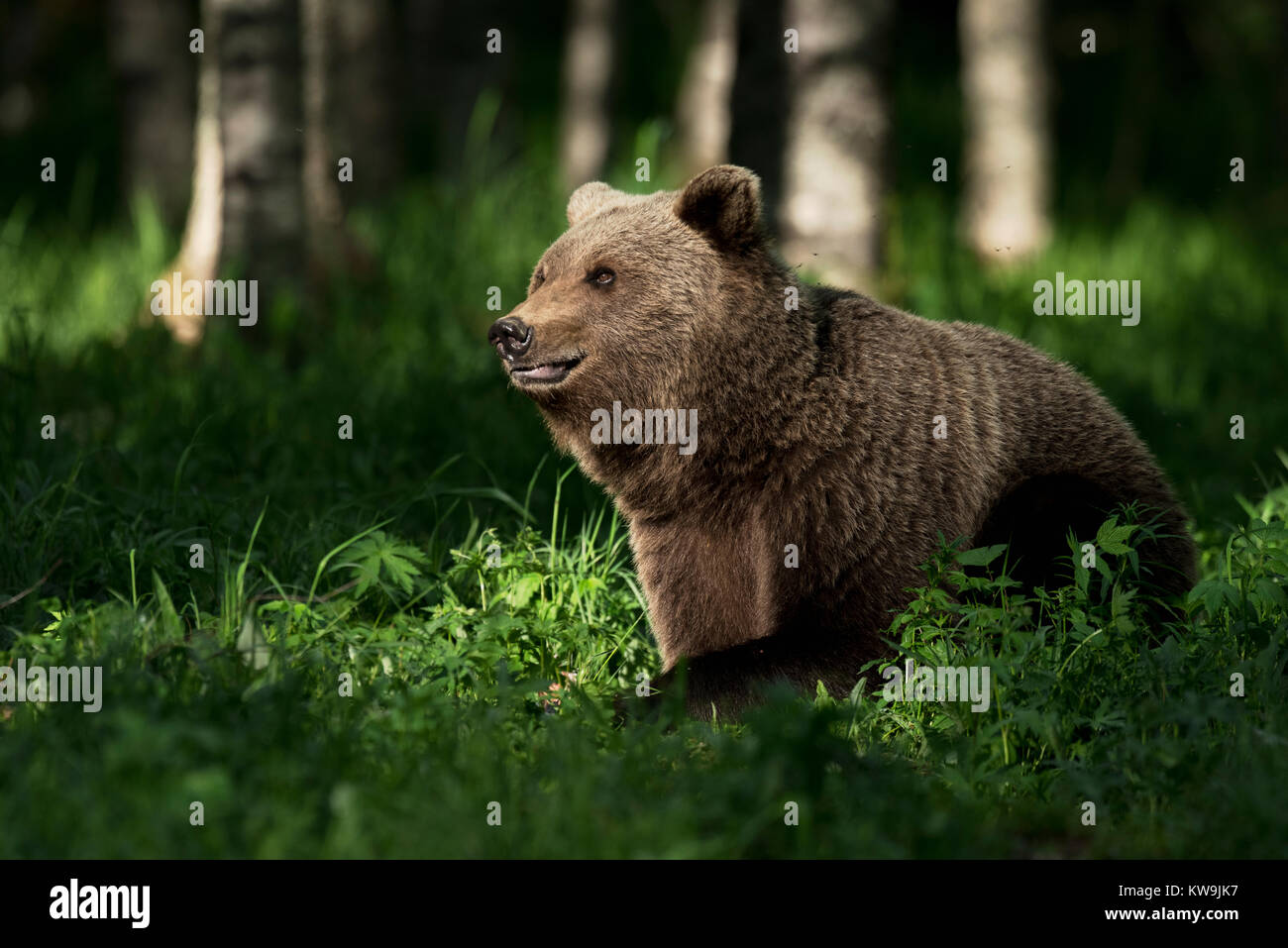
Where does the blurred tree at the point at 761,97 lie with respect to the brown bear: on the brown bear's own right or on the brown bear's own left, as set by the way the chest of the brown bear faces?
on the brown bear's own right

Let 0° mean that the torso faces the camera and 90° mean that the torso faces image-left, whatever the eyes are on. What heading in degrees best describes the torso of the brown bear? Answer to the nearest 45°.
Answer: approximately 45°

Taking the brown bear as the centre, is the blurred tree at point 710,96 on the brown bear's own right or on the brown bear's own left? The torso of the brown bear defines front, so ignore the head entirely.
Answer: on the brown bear's own right

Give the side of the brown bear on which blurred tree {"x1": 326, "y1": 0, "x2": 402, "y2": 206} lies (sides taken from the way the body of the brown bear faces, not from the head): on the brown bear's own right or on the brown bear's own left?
on the brown bear's own right

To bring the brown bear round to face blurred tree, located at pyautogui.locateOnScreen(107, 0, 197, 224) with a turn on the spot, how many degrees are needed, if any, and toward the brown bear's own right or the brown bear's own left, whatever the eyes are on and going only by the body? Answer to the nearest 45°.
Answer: approximately 90° to the brown bear's own right

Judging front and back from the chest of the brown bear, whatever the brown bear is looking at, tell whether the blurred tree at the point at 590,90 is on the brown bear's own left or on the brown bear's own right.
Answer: on the brown bear's own right

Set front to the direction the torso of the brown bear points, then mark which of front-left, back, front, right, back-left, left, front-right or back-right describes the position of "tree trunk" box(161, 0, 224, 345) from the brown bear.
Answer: right

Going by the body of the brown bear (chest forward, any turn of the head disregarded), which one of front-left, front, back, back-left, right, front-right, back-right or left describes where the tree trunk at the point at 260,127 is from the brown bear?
right
